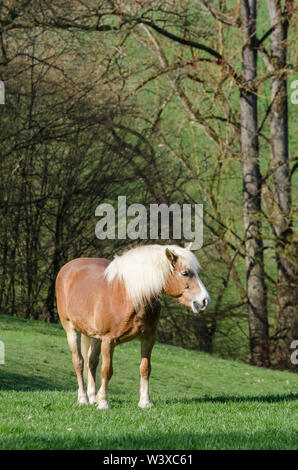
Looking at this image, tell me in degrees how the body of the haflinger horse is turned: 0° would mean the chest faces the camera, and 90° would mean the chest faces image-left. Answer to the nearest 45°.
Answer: approximately 315°

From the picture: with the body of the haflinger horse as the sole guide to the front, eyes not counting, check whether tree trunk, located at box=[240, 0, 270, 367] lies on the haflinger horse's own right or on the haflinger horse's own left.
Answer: on the haflinger horse's own left
